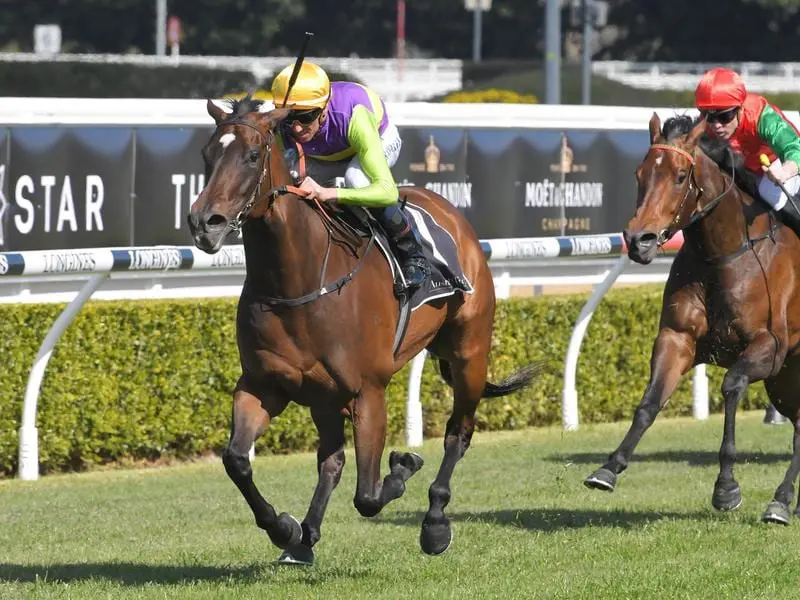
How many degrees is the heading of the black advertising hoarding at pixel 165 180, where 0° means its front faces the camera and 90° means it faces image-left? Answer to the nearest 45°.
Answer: approximately 0°

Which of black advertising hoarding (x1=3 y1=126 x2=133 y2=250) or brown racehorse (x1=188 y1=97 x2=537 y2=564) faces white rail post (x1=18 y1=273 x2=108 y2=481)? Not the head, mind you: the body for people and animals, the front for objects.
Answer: the black advertising hoarding

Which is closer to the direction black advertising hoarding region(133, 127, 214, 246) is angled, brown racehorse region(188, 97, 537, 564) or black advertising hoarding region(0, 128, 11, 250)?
the brown racehorse

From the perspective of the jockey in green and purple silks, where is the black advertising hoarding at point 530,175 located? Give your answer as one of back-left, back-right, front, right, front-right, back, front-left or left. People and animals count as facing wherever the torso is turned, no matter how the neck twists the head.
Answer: back-right

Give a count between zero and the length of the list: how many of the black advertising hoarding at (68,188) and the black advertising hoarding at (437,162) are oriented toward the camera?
2

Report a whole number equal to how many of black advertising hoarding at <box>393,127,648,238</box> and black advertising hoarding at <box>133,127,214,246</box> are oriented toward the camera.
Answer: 2

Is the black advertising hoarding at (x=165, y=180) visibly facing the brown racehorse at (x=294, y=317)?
yes

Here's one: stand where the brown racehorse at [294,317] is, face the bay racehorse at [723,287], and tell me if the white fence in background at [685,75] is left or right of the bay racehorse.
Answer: left

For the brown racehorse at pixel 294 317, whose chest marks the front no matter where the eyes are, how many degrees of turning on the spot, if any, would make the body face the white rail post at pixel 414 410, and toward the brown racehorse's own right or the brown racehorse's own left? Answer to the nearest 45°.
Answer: approximately 135° to the brown racehorse's own right
